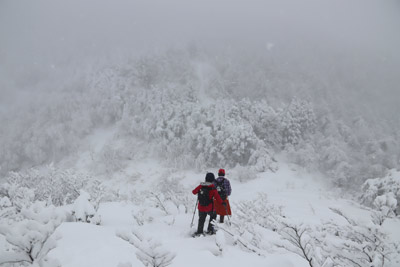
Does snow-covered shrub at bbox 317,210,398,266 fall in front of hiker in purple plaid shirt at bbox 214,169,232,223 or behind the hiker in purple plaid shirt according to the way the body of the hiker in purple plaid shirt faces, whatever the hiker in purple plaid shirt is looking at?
behind

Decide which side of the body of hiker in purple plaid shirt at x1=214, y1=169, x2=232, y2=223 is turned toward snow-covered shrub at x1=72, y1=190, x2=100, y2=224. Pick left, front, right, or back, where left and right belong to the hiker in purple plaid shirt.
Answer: left

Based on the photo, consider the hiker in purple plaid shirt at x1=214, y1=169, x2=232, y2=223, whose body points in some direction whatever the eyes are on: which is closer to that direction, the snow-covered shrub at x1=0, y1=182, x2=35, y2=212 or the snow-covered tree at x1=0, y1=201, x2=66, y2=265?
the snow-covered shrub

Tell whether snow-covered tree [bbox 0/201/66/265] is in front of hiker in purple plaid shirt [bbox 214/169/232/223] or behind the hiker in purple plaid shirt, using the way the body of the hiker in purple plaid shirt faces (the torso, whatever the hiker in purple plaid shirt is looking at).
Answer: behind

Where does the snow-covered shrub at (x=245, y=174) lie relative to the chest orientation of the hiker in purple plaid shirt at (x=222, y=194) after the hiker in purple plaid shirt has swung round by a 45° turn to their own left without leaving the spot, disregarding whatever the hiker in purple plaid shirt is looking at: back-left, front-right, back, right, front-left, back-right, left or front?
front-right

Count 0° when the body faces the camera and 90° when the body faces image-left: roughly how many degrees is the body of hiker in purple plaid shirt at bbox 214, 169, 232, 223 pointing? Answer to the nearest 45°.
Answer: approximately 180°

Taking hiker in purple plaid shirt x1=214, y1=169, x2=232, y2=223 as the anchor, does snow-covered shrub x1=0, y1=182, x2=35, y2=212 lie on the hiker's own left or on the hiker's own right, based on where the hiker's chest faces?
on the hiker's own left

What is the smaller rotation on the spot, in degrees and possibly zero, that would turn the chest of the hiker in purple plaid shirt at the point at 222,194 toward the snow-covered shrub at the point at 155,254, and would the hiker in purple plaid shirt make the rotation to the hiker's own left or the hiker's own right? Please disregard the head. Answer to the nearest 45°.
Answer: approximately 180°
